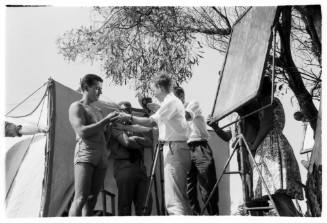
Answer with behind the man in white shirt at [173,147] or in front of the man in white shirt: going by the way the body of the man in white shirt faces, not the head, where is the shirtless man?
in front

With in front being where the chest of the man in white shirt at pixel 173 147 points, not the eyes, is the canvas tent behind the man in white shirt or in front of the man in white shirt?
in front

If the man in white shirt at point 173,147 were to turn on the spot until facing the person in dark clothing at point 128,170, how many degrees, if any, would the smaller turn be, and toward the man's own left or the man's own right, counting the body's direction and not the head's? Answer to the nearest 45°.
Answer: approximately 45° to the man's own right

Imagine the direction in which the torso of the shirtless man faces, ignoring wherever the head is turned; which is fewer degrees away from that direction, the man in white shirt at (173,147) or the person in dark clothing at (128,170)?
the man in white shirt

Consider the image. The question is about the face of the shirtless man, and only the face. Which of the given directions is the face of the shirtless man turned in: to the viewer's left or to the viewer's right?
to the viewer's right

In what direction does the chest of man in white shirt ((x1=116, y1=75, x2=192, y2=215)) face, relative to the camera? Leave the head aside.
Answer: to the viewer's left

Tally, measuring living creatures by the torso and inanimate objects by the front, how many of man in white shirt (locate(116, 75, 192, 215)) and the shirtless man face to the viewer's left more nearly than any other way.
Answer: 1

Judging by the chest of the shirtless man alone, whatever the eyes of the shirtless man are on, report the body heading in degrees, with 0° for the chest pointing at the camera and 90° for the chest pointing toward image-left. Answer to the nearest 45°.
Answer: approximately 315°
